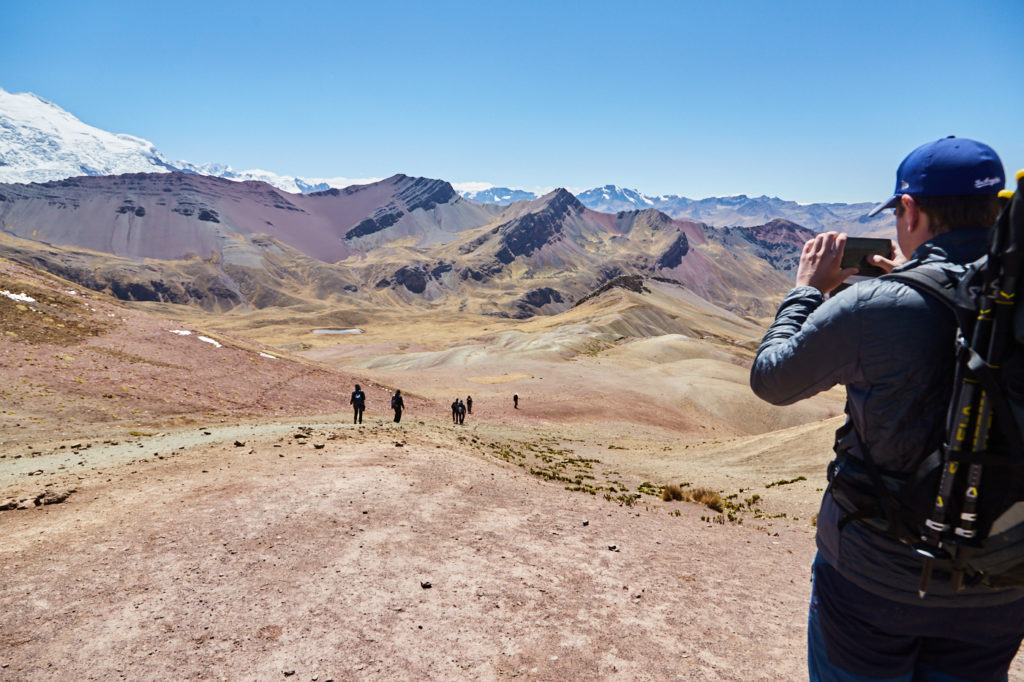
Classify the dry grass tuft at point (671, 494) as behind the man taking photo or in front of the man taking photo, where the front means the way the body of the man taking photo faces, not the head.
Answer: in front

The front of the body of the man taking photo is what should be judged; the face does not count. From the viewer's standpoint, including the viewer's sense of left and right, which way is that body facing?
facing away from the viewer and to the left of the viewer

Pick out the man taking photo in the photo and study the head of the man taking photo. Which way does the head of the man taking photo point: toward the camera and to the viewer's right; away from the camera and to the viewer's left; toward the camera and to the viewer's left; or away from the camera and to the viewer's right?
away from the camera and to the viewer's left

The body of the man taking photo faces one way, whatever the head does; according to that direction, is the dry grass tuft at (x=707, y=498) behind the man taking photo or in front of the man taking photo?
in front
